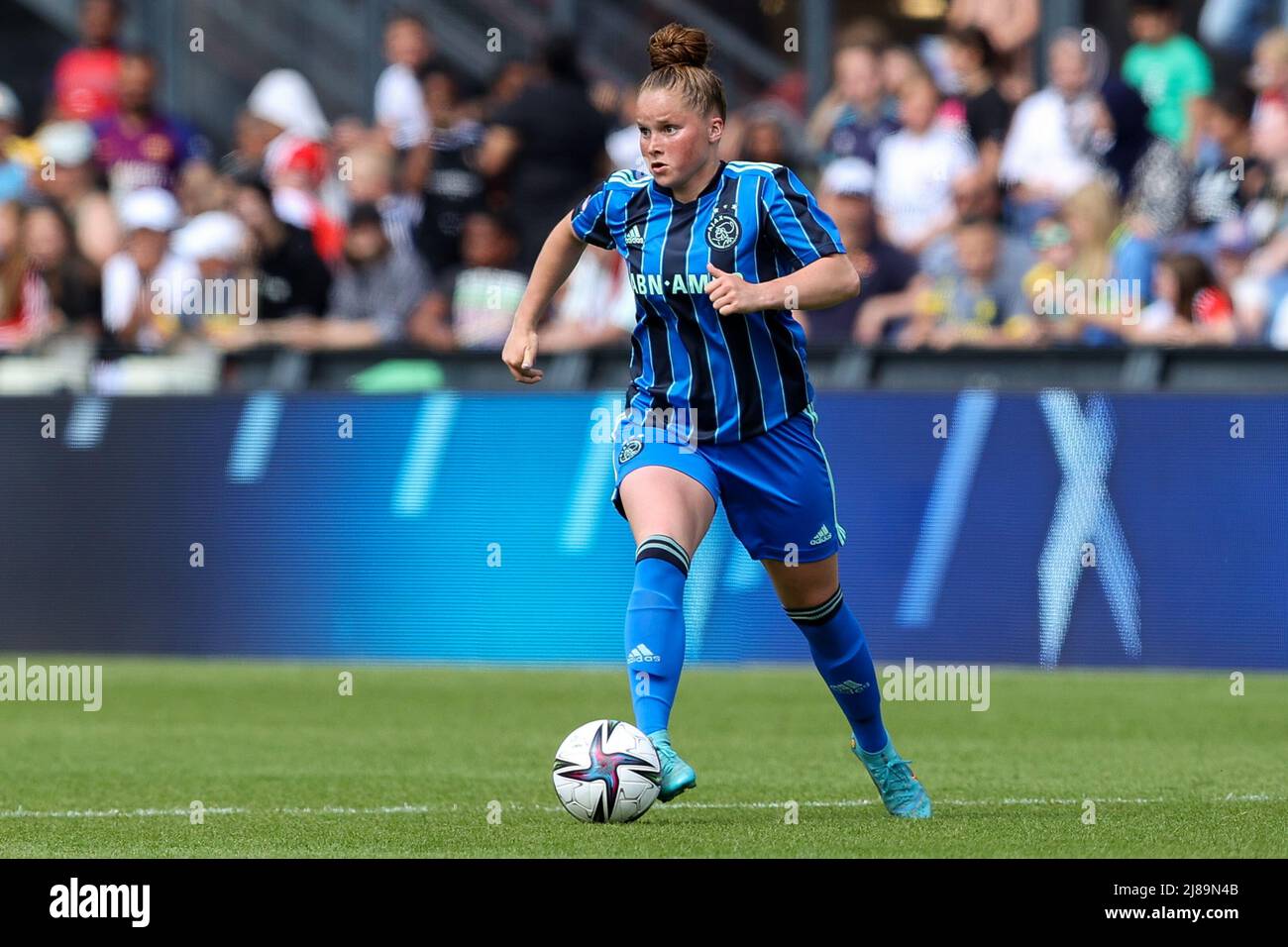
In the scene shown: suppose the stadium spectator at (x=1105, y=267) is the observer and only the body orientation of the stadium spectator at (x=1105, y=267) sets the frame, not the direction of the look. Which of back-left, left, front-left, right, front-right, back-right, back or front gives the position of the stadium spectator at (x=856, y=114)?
right

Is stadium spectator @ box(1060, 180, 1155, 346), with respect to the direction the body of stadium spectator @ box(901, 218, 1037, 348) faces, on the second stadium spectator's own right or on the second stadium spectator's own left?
on the second stadium spectator's own left

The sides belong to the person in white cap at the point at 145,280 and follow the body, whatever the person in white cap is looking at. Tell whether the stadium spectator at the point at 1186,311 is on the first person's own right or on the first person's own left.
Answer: on the first person's own left

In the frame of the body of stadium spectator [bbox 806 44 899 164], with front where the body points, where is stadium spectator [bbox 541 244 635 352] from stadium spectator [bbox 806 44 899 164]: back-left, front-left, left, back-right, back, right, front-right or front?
right

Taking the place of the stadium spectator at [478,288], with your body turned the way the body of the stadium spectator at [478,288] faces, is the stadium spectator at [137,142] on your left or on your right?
on your right

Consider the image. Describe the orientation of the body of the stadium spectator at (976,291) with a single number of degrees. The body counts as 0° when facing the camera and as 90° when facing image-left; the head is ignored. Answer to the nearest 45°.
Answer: approximately 0°

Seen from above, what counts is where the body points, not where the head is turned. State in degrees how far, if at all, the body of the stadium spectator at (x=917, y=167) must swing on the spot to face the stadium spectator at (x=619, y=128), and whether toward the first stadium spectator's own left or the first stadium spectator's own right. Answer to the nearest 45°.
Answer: approximately 90° to the first stadium spectator's own right

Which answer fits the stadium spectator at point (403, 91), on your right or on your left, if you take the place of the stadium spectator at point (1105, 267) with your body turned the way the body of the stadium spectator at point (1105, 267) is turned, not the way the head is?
on your right

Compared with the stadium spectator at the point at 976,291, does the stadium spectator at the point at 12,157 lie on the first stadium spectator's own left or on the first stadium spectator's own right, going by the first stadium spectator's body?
on the first stadium spectator's own right
